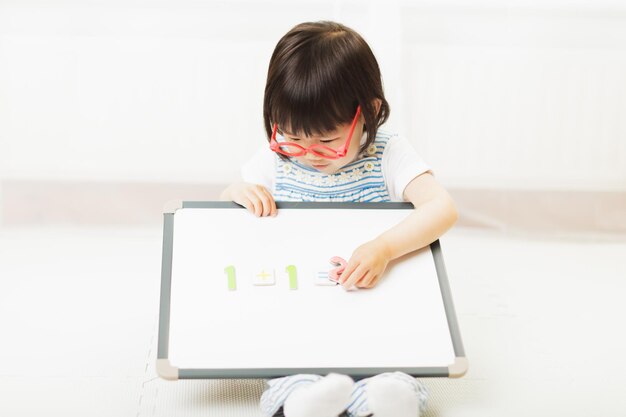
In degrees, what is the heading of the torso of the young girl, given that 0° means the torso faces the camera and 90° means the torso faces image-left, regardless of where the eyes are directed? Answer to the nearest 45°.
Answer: approximately 0°

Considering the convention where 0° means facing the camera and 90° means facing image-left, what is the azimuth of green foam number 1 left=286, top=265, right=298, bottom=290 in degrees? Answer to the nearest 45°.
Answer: approximately 0°
